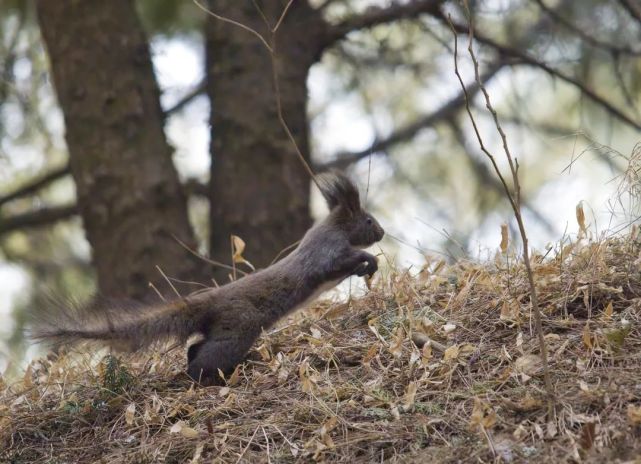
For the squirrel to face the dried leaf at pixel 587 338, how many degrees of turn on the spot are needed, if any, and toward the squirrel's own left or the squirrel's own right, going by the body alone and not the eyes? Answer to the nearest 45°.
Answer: approximately 45° to the squirrel's own right

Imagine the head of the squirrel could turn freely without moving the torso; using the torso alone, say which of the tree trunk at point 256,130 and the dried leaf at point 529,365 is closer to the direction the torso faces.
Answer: the dried leaf

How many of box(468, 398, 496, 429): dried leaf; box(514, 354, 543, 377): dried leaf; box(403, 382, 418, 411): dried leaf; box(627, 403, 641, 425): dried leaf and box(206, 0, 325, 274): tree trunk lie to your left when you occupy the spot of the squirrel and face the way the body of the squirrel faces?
1

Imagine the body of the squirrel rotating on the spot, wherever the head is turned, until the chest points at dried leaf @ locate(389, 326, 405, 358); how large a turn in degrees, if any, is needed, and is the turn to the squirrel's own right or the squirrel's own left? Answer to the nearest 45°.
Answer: approximately 45° to the squirrel's own right

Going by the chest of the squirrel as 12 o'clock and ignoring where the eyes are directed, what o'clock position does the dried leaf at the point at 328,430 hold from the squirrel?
The dried leaf is roughly at 2 o'clock from the squirrel.

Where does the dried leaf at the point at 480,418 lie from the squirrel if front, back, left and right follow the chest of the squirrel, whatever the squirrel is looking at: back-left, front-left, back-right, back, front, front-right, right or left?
front-right

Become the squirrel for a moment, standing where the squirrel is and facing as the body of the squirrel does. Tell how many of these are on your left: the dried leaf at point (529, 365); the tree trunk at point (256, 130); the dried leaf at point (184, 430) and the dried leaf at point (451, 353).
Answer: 1

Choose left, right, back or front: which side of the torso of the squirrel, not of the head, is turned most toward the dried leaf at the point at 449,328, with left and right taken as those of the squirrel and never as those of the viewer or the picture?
front

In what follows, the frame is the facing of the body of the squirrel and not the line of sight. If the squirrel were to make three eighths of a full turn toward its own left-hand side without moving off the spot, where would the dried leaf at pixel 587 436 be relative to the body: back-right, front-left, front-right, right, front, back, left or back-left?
back

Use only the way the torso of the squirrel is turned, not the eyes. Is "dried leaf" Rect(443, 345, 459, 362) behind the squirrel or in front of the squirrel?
in front

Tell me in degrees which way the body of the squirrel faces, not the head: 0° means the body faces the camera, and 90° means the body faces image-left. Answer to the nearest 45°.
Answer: approximately 270°

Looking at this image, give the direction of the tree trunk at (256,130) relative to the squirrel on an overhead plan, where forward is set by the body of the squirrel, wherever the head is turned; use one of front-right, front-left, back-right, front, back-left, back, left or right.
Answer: left

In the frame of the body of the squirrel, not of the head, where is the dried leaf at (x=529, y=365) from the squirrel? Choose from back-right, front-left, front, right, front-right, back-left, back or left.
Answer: front-right

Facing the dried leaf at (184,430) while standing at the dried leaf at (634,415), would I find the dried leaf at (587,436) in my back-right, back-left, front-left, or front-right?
front-left
